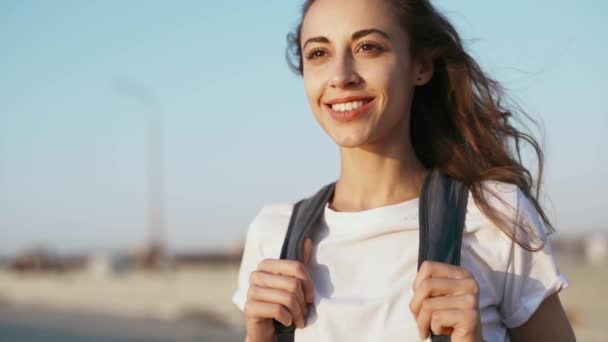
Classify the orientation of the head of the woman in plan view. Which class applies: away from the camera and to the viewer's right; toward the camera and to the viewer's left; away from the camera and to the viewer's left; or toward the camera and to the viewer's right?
toward the camera and to the viewer's left

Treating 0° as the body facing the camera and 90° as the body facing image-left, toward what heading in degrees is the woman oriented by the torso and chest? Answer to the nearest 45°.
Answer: approximately 45°
